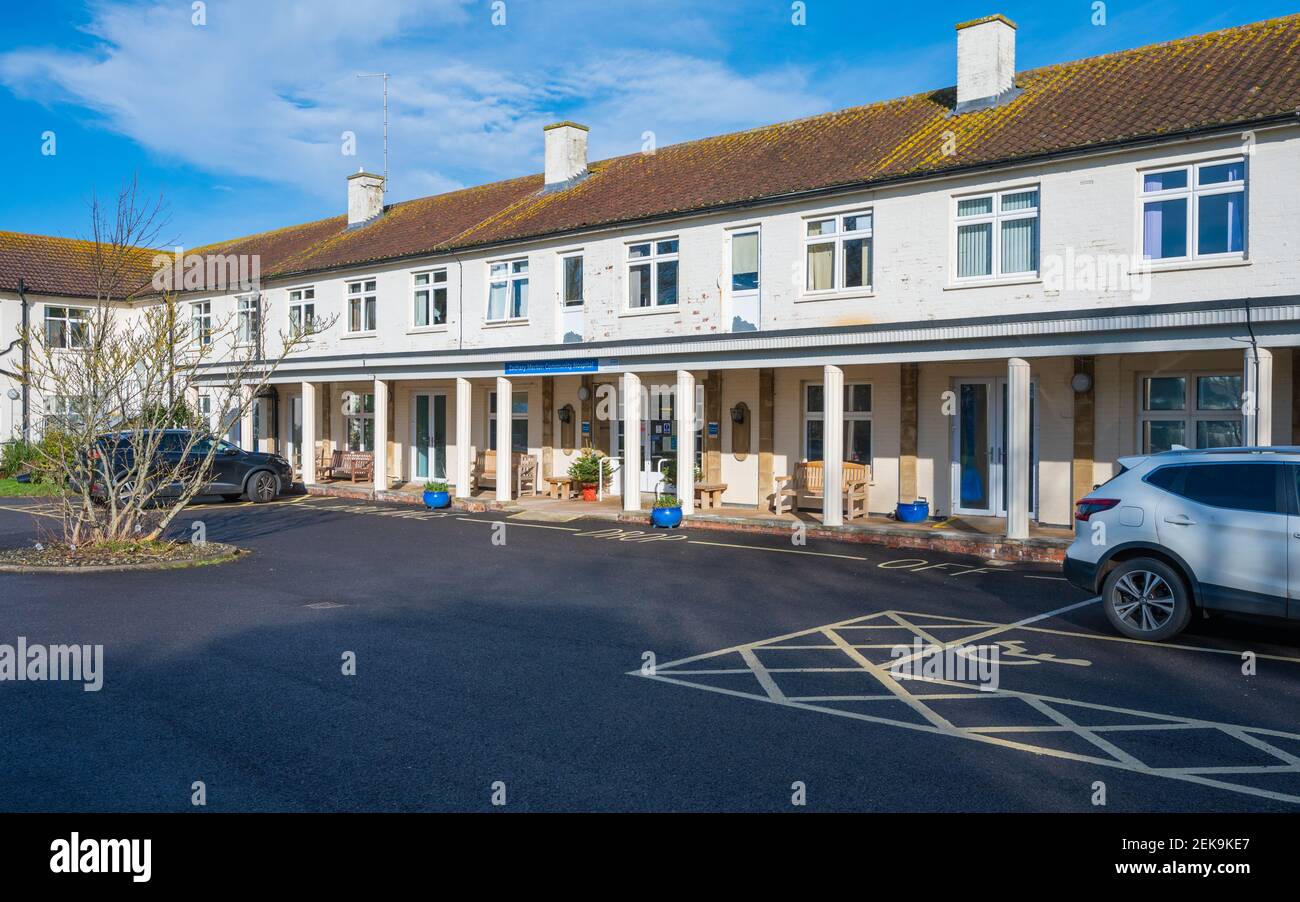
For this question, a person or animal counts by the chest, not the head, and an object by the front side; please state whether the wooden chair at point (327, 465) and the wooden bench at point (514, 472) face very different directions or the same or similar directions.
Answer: same or similar directions

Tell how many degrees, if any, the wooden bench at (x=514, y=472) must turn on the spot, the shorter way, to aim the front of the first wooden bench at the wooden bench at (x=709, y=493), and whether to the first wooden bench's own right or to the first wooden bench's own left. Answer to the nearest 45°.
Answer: approximately 90° to the first wooden bench's own left

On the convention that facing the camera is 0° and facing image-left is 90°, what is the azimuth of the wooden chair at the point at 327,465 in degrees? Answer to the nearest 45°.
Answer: approximately 45°

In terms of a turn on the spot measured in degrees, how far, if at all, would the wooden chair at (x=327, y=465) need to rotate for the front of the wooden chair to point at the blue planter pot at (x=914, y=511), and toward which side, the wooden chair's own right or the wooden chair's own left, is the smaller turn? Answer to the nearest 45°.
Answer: approximately 90° to the wooden chair's own left

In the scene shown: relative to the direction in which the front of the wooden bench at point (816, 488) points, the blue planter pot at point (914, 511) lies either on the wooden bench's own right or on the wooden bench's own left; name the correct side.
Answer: on the wooden bench's own left

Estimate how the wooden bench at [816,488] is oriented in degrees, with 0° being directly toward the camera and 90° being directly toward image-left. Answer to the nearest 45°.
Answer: approximately 45°

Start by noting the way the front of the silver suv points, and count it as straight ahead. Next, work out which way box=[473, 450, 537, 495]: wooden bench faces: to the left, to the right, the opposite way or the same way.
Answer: to the right

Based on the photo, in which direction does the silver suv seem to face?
to the viewer's right

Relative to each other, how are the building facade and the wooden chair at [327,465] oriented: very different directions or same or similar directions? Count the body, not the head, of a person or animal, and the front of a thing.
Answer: same or similar directions

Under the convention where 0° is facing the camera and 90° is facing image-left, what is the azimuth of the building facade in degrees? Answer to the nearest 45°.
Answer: approximately 45°

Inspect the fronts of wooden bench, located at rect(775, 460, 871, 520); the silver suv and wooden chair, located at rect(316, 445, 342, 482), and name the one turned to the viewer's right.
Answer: the silver suv

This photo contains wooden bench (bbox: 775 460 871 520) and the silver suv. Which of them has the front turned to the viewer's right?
the silver suv
